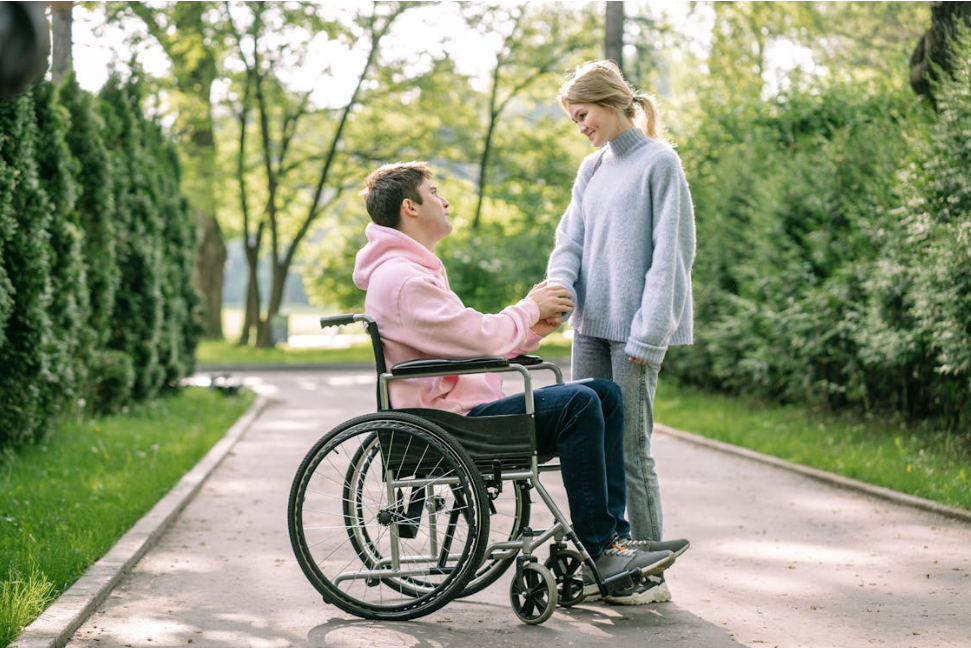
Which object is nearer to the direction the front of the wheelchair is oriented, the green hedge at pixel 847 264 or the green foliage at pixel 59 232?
the green hedge

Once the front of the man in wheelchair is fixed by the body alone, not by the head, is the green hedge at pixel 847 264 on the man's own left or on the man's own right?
on the man's own left

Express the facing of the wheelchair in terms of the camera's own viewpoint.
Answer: facing to the right of the viewer

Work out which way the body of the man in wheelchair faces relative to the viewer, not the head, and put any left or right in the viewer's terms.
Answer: facing to the right of the viewer

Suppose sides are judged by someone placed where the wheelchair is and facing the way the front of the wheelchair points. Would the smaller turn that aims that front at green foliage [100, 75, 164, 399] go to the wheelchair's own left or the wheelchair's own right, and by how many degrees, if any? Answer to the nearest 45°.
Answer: approximately 90° to the wheelchair's own left

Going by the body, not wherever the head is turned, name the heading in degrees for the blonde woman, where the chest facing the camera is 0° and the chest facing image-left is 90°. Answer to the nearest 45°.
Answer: approximately 45°

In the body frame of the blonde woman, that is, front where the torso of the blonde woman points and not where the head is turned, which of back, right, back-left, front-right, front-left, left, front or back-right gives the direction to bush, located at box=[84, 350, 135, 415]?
right

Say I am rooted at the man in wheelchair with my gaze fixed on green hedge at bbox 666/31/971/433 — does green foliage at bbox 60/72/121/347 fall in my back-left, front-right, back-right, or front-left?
front-left

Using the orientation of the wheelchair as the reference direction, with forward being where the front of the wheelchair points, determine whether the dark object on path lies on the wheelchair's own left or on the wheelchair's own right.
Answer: on the wheelchair's own left

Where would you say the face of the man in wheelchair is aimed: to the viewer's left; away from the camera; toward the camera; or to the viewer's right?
to the viewer's right

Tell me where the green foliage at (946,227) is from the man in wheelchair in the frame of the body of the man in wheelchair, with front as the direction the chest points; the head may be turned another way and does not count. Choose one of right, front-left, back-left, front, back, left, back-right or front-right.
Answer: front-left
